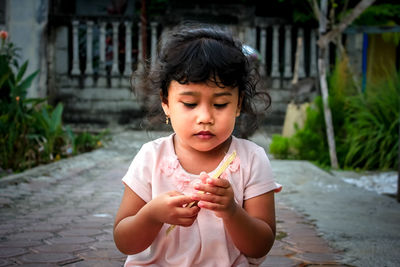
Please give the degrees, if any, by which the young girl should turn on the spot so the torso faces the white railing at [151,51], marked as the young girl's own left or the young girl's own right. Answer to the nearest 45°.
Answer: approximately 180°

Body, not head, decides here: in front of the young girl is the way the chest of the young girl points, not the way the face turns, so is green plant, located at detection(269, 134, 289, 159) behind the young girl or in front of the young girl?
behind

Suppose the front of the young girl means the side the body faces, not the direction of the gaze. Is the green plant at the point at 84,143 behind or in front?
behind

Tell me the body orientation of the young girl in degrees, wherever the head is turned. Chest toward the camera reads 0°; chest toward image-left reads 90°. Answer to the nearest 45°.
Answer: approximately 0°

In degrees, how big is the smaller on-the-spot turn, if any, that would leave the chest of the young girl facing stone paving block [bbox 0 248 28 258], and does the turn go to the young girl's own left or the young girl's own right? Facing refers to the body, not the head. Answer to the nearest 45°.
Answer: approximately 135° to the young girl's own right

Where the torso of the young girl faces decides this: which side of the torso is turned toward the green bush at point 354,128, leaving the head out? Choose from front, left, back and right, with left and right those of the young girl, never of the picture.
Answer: back
